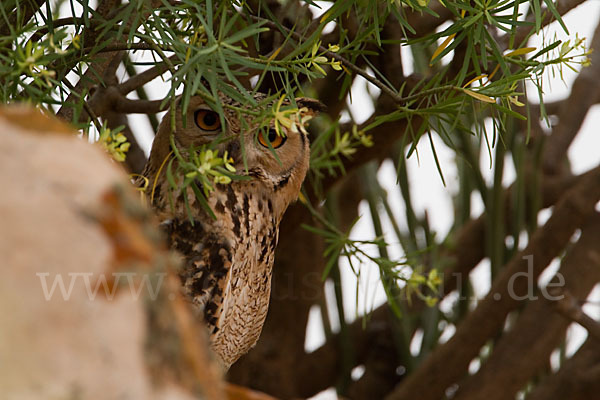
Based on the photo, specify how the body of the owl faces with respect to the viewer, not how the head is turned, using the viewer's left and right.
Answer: facing the viewer and to the right of the viewer
